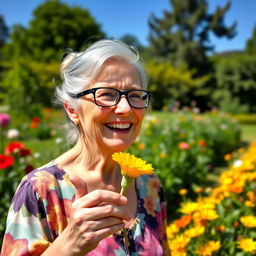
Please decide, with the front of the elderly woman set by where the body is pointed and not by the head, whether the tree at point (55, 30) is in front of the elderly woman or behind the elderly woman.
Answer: behind

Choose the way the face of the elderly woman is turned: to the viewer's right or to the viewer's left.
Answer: to the viewer's right

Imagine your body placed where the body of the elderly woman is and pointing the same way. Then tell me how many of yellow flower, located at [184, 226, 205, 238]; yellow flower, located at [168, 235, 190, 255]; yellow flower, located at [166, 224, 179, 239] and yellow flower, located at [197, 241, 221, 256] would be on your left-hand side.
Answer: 4

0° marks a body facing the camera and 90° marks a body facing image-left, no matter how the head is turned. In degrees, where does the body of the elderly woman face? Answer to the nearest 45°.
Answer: approximately 315°

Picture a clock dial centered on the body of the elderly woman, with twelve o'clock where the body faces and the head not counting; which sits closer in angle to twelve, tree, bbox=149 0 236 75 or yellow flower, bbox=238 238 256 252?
the yellow flower

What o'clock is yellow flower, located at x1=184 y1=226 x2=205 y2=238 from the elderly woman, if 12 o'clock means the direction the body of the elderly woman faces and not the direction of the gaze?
The yellow flower is roughly at 9 o'clock from the elderly woman.

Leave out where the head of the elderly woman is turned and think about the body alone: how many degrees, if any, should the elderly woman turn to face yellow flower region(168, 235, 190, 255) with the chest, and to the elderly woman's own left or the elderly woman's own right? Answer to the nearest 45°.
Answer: approximately 90° to the elderly woman's own left

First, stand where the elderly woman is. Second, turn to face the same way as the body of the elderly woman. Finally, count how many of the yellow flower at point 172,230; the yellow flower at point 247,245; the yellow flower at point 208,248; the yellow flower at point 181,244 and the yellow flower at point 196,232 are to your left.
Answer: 5

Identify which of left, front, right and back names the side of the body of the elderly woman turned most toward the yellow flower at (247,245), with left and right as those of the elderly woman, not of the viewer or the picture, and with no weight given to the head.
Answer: left

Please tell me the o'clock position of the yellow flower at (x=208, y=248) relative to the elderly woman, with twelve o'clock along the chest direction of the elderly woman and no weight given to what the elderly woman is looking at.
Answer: The yellow flower is roughly at 9 o'clock from the elderly woman.

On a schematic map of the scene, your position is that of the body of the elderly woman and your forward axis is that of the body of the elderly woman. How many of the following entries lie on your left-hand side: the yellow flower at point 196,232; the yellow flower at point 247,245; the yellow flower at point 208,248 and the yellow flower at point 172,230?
4

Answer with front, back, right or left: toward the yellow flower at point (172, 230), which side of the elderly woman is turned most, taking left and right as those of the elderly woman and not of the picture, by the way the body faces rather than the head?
left

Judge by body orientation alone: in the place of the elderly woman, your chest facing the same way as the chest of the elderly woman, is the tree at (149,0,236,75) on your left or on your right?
on your left
